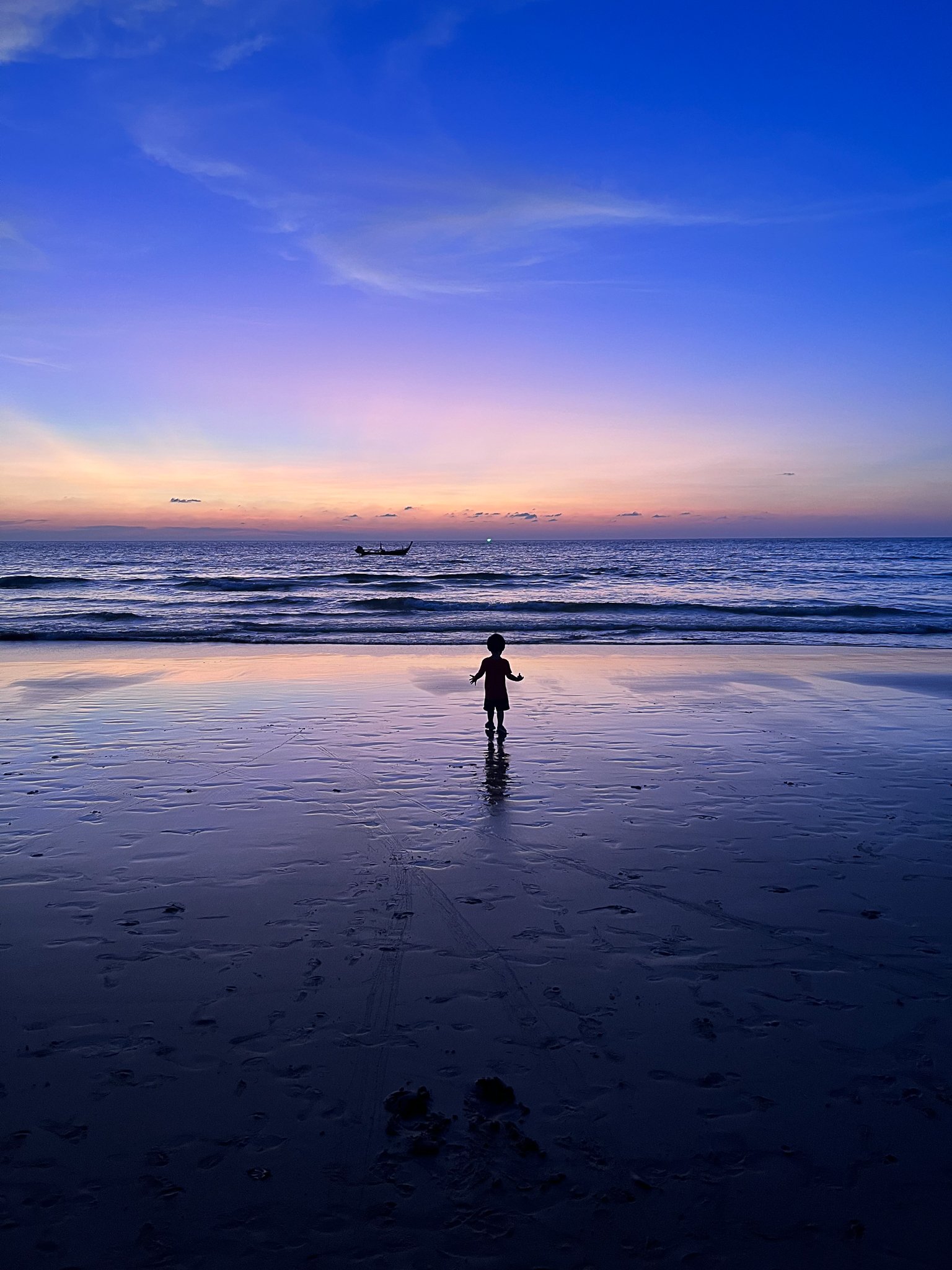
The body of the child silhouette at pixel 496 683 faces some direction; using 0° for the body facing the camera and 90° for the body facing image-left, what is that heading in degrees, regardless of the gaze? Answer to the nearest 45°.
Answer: approximately 180°
